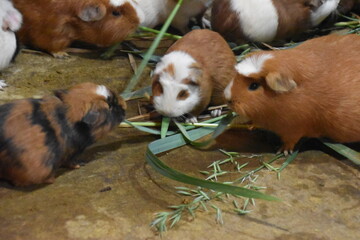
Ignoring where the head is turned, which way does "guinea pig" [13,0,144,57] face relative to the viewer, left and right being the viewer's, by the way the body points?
facing to the right of the viewer

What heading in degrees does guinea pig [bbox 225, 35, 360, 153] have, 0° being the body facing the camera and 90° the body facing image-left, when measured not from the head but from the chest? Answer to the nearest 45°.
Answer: approximately 90°

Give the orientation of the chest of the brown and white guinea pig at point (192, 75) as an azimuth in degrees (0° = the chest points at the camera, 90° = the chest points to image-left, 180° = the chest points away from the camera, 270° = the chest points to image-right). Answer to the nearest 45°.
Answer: approximately 45°

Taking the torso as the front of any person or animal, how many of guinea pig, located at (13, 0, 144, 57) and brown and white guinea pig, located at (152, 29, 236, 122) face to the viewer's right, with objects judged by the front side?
1

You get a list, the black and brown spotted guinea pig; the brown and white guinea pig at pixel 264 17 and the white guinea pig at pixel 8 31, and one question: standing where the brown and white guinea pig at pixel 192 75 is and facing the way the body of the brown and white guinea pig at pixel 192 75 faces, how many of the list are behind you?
1
